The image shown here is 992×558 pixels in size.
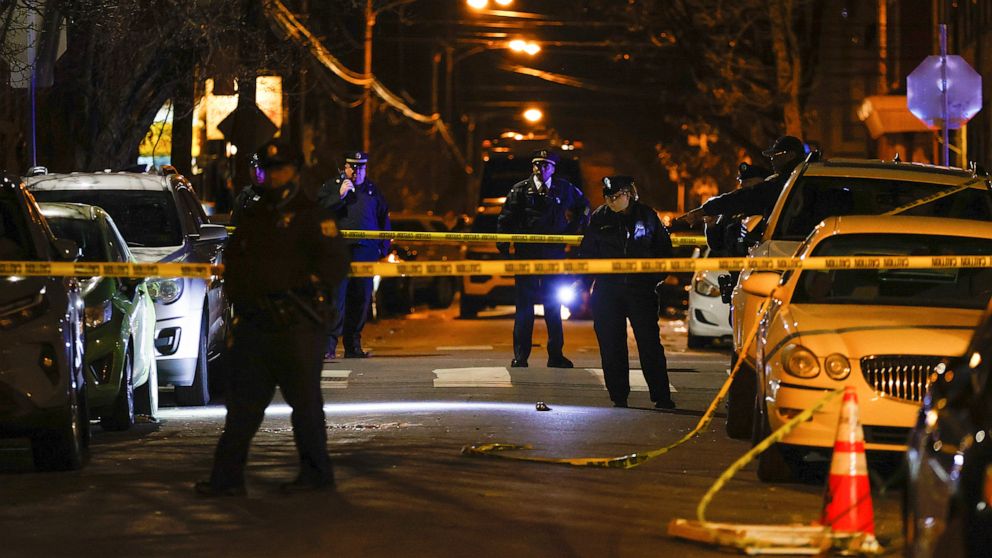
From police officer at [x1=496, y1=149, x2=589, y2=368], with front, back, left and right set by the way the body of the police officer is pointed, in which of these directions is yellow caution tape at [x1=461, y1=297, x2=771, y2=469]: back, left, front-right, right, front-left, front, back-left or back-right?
front

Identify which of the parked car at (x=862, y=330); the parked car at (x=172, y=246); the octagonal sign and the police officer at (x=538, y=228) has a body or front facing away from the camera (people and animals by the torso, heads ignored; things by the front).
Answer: the octagonal sign

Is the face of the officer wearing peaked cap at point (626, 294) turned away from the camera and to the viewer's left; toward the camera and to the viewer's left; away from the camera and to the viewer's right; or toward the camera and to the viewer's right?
toward the camera and to the viewer's left

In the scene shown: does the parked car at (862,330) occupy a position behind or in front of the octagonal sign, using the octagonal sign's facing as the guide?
behind

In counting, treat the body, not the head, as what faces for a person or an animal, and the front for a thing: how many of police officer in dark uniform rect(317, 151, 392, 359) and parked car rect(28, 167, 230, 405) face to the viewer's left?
0

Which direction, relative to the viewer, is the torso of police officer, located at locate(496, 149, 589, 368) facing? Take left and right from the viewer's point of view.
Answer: facing the viewer

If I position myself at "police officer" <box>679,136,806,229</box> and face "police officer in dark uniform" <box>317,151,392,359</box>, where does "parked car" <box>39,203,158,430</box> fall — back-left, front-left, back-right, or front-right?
front-left

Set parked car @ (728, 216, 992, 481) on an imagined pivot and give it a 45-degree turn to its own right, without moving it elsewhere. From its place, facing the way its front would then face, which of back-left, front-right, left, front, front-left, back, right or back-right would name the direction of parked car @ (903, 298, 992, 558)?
front-left

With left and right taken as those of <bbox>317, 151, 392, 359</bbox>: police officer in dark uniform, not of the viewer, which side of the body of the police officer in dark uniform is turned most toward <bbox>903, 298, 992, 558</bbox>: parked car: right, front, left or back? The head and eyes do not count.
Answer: front

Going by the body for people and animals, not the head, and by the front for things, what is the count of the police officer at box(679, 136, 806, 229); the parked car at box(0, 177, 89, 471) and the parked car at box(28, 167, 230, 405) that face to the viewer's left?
1

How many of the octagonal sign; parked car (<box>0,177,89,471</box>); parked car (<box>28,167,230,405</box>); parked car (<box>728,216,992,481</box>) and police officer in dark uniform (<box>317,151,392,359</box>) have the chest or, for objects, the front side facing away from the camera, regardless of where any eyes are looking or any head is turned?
1

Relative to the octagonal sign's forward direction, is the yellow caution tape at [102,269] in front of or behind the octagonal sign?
behind

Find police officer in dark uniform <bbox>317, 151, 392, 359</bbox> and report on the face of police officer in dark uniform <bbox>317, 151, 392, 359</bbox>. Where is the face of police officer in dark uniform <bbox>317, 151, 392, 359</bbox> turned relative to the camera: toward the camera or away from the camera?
toward the camera

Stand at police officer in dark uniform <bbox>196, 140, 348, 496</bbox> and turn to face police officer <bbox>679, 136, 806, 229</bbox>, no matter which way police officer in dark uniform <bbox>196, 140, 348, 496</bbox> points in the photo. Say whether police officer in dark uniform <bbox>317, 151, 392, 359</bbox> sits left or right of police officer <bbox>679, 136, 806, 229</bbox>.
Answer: left

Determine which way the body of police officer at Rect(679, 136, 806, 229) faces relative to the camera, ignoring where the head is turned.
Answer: to the viewer's left

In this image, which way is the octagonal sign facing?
away from the camera

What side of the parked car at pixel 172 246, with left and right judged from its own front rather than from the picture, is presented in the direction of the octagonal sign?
left

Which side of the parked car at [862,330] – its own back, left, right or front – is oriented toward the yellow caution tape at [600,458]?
right

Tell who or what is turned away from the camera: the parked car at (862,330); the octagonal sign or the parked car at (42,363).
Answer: the octagonal sign

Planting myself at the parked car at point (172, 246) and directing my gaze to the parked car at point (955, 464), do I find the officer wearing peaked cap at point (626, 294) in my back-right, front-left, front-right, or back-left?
front-left
